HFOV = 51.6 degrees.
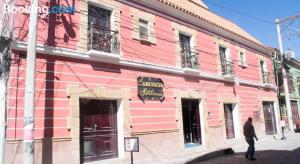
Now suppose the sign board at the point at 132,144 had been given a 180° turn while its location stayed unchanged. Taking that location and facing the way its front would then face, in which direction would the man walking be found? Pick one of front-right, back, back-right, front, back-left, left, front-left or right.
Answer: front-right

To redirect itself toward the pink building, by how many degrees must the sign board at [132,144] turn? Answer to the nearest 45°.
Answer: approximately 180°

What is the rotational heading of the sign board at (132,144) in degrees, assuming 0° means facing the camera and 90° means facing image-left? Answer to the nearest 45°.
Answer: approximately 0°

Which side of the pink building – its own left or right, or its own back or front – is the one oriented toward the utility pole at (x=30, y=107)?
right

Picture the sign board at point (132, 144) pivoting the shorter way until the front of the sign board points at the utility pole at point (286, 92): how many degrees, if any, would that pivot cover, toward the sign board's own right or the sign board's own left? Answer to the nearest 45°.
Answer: approximately 135° to the sign board's own left

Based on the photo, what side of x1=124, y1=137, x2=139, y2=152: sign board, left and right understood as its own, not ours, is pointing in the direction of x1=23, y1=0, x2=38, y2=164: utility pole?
right

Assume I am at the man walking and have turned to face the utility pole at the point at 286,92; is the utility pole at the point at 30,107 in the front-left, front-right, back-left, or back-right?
back-left

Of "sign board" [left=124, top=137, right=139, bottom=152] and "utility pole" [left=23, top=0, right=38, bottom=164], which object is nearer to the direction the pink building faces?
the sign board

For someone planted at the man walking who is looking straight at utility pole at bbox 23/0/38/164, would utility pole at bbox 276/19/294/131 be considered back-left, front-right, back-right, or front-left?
back-right
